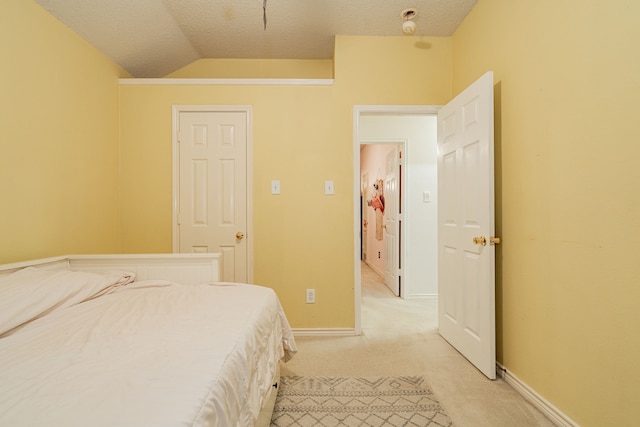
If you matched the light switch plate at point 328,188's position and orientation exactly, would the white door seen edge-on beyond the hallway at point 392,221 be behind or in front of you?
behind

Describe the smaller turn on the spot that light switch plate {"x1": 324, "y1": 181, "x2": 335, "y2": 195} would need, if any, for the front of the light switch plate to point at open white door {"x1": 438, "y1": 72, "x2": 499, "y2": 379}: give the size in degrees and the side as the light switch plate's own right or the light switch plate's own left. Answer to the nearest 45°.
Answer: approximately 45° to the light switch plate's own left

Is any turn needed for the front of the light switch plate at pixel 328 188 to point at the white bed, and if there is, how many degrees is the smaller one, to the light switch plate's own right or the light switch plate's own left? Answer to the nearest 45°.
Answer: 0° — it already faces it

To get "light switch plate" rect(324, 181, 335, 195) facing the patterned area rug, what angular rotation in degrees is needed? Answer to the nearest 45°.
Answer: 0° — it already faces it

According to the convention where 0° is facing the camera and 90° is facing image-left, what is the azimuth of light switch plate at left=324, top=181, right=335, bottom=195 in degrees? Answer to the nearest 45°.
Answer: approximately 0°

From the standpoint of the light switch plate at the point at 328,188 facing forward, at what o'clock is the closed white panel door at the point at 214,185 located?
The closed white panel door is roughly at 3 o'clock from the light switch plate.
